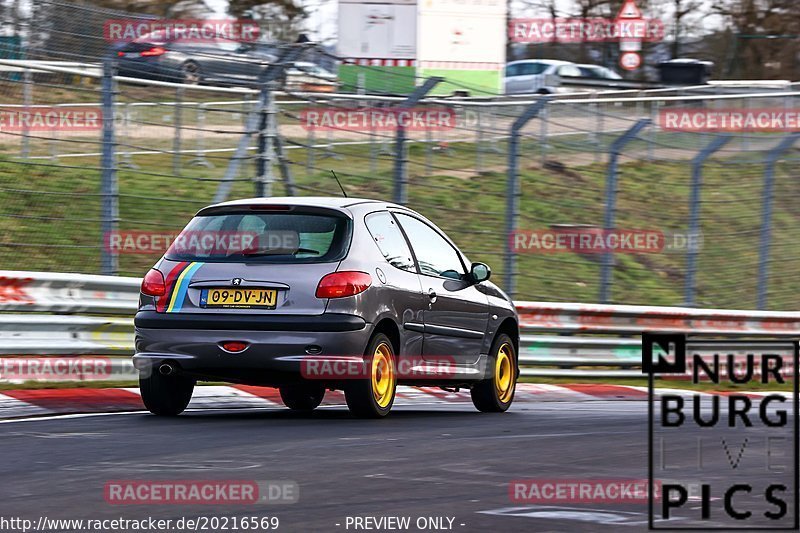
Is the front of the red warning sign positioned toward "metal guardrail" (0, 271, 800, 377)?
yes

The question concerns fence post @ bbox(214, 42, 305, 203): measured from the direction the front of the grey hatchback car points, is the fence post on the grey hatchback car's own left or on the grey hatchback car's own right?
on the grey hatchback car's own left

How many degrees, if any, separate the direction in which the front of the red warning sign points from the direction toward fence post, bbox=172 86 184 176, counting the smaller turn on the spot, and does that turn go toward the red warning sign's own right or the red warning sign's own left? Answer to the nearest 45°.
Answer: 0° — it already faces it

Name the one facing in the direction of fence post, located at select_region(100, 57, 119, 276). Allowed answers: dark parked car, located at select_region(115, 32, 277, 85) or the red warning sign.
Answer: the red warning sign

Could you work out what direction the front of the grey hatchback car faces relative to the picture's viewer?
facing away from the viewer and to the right of the viewer

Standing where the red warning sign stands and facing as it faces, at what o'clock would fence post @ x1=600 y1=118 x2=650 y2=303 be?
The fence post is roughly at 12 o'clock from the red warning sign.

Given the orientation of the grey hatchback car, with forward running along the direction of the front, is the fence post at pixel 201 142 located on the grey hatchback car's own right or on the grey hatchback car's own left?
on the grey hatchback car's own left

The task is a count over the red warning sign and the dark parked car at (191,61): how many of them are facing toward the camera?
1

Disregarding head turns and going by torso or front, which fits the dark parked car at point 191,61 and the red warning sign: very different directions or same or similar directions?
very different directions

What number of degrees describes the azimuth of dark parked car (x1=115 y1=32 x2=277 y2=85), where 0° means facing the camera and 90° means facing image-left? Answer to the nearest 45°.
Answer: approximately 225°

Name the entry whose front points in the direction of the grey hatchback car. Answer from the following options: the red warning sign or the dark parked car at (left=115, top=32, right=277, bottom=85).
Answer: the red warning sign

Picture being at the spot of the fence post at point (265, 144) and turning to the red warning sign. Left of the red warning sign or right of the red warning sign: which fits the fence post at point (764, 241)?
right
